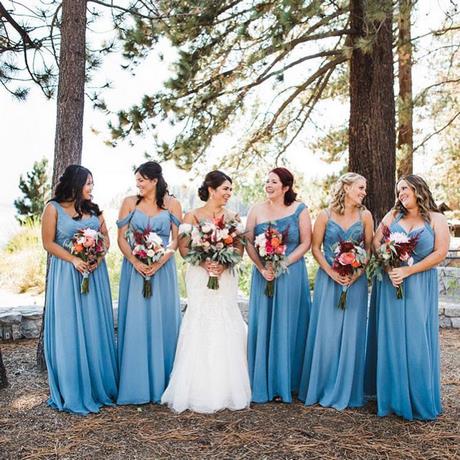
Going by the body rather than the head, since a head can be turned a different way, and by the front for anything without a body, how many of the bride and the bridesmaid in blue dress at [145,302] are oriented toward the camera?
2

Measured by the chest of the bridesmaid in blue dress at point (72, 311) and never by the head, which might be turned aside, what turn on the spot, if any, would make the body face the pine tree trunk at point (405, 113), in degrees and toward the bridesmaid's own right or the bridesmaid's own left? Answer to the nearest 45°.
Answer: approximately 90° to the bridesmaid's own left

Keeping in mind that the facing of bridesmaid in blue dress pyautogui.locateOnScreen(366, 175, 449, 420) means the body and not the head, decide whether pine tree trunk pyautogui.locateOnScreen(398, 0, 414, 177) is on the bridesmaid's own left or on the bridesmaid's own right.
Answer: on the bridesmaid's own right

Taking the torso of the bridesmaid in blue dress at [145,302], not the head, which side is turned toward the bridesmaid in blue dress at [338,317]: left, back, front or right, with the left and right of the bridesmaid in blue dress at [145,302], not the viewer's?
left

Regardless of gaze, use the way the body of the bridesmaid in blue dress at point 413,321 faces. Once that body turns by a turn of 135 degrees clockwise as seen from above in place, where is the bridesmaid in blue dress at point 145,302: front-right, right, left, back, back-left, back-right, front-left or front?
left

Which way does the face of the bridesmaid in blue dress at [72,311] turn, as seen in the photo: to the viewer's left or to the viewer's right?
to the viewer's right

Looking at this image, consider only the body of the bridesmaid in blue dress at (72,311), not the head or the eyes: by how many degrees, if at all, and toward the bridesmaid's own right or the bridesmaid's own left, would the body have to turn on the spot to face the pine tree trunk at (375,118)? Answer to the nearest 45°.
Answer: approximately 90° to the bridesmaid's own left

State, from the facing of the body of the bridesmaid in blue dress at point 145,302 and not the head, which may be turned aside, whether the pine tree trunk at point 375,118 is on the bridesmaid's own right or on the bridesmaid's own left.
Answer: on the bridesmaid's own left

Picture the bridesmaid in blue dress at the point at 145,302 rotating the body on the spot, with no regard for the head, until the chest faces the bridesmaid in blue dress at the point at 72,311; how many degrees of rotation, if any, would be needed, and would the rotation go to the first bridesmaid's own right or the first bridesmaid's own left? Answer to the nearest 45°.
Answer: approximately 90° to the first bridesmaid's own right

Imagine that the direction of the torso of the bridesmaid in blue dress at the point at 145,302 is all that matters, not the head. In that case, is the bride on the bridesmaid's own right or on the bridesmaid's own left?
on the bridesmaid's own left

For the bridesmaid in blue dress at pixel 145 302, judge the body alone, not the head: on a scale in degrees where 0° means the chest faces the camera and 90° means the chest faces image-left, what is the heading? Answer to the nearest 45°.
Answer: approximately 0°

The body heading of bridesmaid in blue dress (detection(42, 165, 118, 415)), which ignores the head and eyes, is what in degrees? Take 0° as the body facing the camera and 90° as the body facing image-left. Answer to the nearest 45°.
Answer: approximately 315°

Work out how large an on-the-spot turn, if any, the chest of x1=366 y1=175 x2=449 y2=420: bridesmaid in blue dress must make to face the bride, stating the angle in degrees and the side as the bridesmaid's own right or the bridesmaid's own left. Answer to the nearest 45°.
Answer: approximately 45° to the bridesmaid's own right

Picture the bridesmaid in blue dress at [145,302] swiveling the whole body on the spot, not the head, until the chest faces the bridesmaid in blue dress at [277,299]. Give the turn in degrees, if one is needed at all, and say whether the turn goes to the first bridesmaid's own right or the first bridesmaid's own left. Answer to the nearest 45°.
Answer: approximately 90° to the first bridesmaid's own left

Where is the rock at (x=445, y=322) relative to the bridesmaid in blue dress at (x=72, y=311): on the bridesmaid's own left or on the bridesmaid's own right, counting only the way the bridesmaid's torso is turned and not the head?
on the bridesmaid's own left
